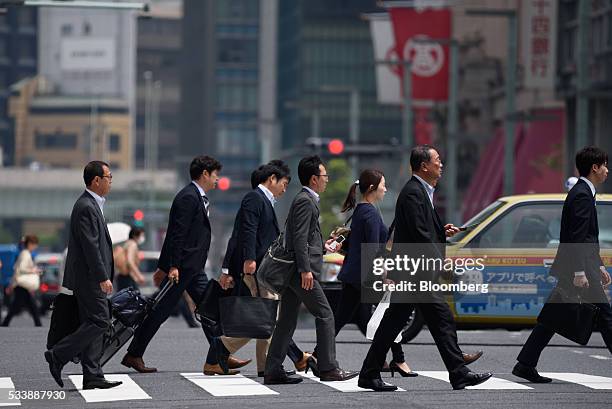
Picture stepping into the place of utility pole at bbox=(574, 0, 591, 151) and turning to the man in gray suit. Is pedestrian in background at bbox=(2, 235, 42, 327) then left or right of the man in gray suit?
right

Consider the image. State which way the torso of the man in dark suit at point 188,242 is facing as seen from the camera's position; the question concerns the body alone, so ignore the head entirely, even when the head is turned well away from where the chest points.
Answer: to the viewer's right

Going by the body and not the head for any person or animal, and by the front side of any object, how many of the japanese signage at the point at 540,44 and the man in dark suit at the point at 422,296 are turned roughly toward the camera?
1

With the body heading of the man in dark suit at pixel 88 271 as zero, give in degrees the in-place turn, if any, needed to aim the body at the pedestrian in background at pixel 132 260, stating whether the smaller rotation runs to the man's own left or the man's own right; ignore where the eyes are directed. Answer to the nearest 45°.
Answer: approximately 90° to the man's own left

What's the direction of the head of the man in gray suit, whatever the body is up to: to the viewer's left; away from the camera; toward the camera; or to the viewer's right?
to the viewer's right

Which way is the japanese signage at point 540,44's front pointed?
toward the camera

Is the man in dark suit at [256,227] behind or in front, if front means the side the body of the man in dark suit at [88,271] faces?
in front

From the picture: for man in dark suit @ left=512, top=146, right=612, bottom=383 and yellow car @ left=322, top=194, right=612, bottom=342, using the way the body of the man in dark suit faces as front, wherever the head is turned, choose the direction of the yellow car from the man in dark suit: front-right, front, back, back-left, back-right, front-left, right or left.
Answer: left

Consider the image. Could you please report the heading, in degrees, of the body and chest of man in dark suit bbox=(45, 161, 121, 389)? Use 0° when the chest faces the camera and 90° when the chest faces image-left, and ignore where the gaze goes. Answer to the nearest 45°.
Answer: approximately 270°
